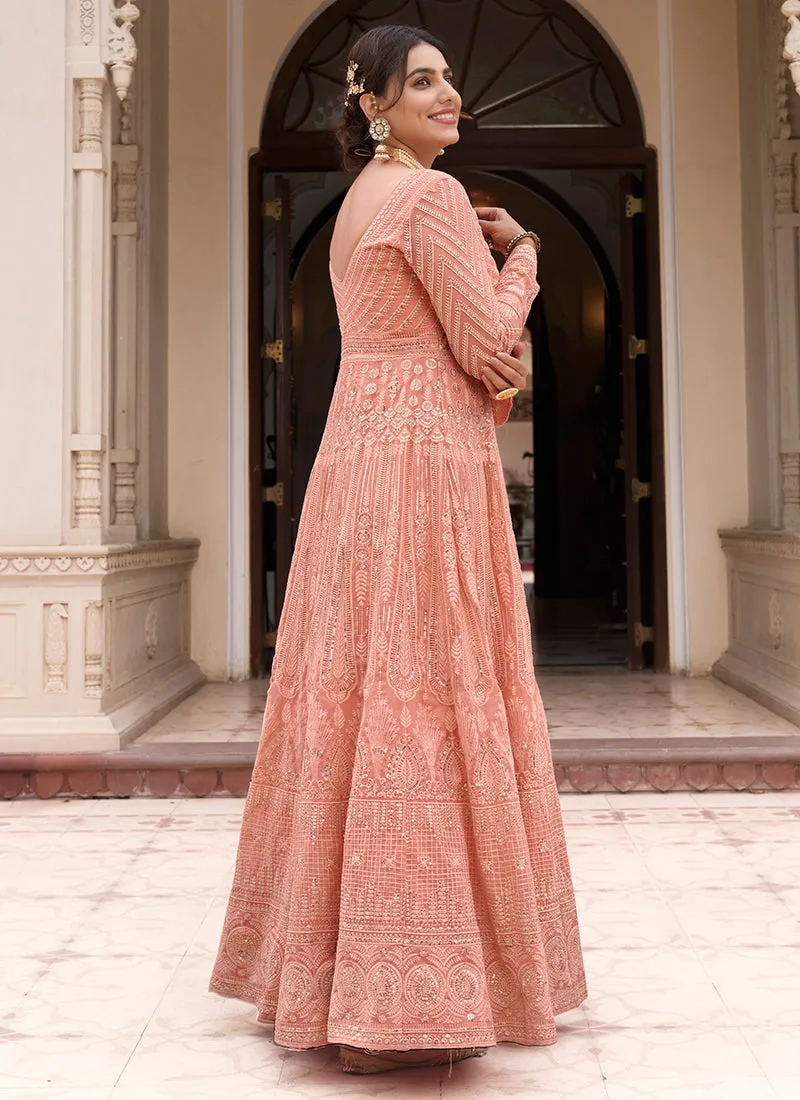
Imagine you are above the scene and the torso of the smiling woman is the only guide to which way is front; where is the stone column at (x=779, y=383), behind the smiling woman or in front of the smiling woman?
in front

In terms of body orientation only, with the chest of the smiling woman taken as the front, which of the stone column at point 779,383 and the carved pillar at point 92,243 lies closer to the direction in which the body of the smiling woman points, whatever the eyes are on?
the stone column

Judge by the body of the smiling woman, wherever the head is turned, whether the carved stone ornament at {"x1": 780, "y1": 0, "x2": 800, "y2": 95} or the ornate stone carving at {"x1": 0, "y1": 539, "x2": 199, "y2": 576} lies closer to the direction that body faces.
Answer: the carved stone ornament

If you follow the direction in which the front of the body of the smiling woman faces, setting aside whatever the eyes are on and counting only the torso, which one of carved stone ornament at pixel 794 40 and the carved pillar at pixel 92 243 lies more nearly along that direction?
the carved stone ornament

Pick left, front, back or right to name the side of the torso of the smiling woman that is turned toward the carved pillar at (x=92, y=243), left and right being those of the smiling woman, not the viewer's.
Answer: left

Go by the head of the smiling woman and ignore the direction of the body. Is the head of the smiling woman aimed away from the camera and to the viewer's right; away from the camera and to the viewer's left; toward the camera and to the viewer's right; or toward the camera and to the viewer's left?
toward the camera and to the viewer's right

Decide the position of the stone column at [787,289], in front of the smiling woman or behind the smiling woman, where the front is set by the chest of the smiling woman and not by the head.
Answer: in front

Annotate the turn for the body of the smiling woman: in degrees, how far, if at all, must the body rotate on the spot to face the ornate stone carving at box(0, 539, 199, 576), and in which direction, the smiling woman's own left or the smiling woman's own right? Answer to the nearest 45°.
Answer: approximately 90° to the smiling woman's own left

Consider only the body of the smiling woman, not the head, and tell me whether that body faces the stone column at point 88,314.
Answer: no

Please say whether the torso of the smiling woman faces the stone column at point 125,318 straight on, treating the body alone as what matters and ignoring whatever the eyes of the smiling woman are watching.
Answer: no

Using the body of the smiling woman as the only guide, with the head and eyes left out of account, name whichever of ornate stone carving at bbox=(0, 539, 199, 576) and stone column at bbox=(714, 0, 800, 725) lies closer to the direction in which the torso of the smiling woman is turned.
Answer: the stone column

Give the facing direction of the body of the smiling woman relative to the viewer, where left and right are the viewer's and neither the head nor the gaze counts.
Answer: facing away from the viewer and to the right of the viewer
